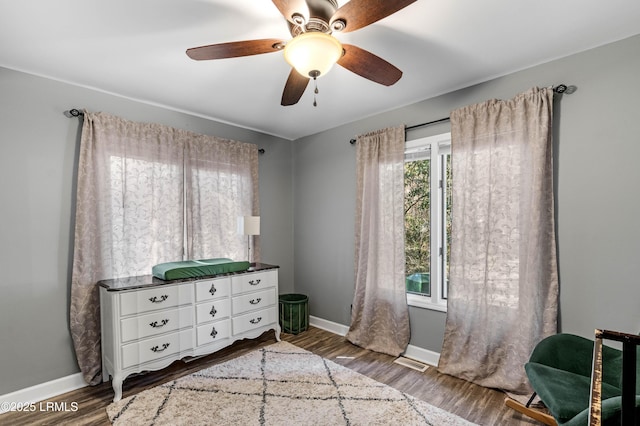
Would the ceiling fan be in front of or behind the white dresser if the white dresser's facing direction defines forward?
in front

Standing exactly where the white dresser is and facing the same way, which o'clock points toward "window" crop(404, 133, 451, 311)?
The window is roughly at 11 o'clock from the white dresser.

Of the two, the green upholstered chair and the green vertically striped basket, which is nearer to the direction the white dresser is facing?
the green upholstered chair

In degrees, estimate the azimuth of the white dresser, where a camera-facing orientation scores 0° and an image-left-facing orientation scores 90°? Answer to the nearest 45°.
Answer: approximately 315°

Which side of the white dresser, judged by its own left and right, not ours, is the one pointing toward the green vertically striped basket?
left

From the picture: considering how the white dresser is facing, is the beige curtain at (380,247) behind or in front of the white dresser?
in front

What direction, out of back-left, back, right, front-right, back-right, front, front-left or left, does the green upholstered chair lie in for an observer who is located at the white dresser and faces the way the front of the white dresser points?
front
